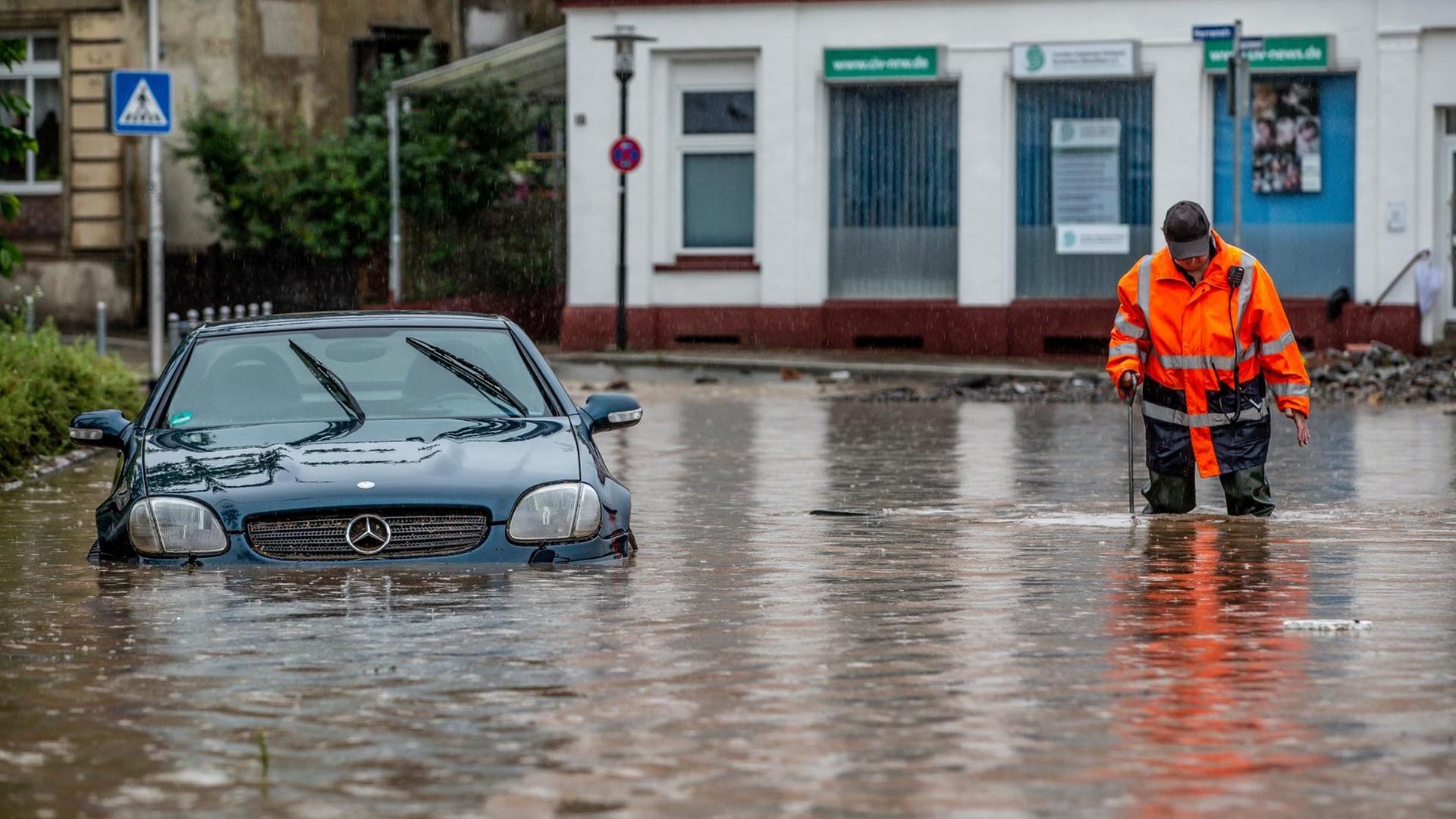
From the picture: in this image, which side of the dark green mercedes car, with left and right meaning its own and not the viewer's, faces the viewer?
front

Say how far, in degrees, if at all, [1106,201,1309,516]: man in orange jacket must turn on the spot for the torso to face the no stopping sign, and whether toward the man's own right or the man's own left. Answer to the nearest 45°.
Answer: approximately 180°

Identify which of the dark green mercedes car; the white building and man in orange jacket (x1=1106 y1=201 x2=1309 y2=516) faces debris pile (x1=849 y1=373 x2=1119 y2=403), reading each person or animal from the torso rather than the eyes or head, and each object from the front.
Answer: the white building

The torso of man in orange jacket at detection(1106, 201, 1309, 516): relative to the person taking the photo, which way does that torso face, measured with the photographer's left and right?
facing the viewer

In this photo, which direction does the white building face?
toward the camera

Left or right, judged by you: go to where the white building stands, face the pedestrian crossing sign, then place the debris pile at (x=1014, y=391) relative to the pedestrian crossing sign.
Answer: left

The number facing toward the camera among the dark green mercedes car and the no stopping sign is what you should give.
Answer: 2

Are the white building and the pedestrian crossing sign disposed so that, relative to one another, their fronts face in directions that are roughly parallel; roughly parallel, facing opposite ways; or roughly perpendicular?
roughly parallel

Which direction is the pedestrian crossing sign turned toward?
toward the camera

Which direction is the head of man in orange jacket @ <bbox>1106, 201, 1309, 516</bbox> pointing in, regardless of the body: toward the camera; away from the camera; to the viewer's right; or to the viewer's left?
toward the camera

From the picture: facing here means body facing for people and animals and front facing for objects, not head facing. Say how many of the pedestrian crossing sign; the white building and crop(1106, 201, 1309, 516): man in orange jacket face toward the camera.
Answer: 3

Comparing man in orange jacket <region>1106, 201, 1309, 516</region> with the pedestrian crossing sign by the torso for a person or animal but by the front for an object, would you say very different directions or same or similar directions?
same or similar directions

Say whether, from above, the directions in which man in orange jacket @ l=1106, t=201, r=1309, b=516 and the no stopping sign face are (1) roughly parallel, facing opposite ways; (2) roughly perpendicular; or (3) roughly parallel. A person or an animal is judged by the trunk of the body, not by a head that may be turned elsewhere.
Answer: roughly parallel

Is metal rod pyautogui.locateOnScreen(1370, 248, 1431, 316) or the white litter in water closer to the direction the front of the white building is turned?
the white litter in water
